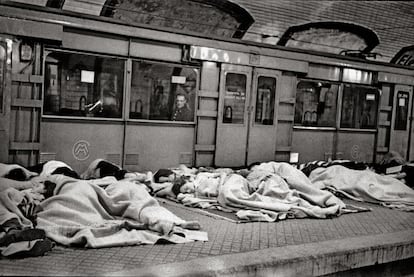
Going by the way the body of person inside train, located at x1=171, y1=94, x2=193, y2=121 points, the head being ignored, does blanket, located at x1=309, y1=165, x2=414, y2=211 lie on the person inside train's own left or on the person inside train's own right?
on the person inside train's own left

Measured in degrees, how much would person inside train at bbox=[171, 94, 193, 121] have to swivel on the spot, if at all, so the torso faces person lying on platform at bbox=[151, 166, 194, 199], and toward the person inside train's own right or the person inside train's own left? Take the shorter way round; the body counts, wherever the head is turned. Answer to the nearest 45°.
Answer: approximately 45° to the person inside train's own left

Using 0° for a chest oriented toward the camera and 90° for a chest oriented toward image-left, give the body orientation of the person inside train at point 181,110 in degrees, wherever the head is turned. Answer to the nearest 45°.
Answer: approximately 45°

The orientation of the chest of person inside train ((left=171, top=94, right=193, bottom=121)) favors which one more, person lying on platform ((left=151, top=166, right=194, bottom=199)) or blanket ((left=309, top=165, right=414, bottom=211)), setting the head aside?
the person lying on platform

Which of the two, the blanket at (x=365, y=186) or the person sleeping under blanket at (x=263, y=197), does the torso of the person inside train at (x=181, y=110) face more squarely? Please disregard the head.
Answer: the person sleeping under blanket

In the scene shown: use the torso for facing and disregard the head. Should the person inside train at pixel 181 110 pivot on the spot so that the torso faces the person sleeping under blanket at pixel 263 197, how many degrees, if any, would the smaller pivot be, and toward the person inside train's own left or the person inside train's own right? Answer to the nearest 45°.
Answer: approximately 45° to the person inside train's own left
